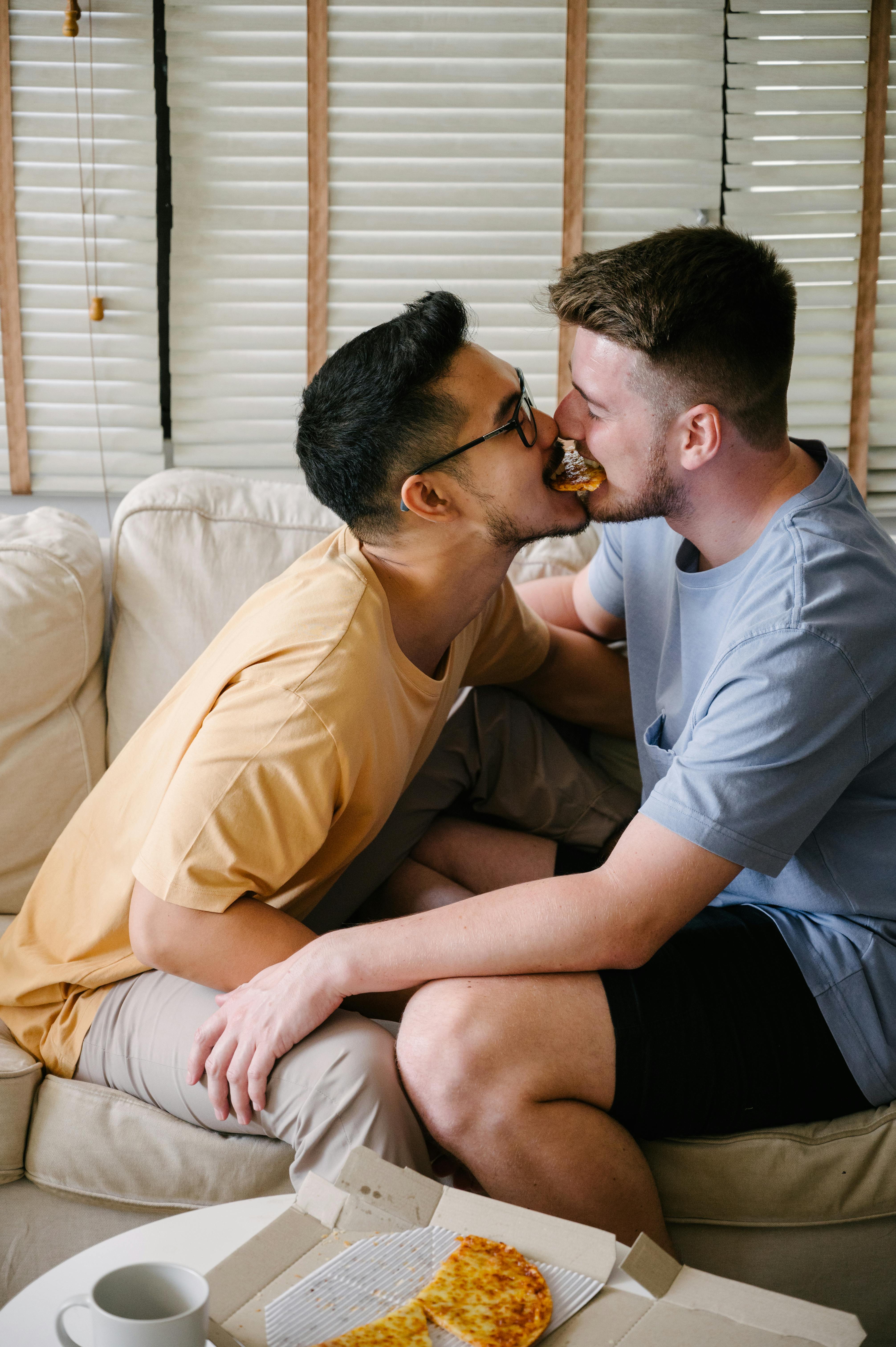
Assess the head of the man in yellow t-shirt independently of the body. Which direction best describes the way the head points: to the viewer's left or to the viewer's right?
to the viewer's right

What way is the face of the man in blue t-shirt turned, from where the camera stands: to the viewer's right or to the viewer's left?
to the viewer's left

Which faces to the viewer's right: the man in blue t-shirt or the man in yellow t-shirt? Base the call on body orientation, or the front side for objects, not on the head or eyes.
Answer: the man in yellow t-shirt

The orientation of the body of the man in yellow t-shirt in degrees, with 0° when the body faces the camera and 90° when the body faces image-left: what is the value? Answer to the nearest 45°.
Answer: approximately 270°

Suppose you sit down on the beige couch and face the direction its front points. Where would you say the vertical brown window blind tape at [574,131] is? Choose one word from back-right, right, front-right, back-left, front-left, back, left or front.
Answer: back

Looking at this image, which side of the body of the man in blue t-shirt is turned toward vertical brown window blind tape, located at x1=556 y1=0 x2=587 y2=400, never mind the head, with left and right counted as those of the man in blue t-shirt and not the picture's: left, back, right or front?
right

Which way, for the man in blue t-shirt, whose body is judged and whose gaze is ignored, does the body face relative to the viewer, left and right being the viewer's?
facing to the left of the viewer

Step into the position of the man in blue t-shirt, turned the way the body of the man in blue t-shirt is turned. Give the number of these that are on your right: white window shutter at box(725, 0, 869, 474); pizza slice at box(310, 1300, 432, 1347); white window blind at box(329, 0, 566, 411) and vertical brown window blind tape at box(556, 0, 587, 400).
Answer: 3

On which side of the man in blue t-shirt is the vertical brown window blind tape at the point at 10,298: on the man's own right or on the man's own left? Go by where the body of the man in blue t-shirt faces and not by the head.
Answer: on the man's own right

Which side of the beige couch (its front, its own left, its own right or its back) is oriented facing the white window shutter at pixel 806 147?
back

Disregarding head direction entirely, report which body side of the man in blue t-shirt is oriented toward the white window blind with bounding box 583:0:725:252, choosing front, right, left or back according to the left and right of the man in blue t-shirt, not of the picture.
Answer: right
